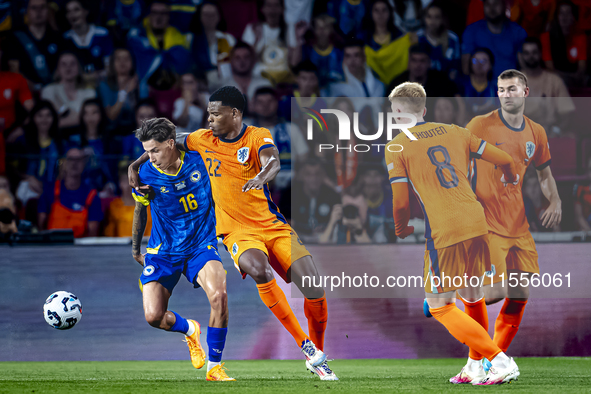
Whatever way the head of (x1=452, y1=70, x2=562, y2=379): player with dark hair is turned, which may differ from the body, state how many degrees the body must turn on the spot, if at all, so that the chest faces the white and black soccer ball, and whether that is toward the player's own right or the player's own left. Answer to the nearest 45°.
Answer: approximately 90° to the player's own right

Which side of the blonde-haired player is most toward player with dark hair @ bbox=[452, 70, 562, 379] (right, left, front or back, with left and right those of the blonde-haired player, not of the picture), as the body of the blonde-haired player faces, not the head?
right

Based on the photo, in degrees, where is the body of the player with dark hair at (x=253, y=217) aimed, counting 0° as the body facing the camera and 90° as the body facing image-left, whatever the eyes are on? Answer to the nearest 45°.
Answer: approximately 45°

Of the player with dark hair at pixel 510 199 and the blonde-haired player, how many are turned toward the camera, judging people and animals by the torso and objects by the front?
1

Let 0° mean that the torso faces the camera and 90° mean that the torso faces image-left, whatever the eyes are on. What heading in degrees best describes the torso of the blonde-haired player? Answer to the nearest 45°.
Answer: approximately 135°

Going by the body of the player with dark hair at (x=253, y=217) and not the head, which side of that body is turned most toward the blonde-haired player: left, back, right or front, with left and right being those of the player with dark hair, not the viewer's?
left

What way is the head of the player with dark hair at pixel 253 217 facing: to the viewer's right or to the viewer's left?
to the viewer's left

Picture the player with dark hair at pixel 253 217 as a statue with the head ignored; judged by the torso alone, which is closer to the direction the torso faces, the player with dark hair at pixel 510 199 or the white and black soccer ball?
the white and black soccer ball

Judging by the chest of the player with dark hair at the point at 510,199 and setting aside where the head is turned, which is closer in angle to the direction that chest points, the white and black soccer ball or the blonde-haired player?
the blonde-haired player

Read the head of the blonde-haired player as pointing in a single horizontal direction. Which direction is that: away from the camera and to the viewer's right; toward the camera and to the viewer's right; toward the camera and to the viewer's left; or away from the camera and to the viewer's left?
away from the camera and to the viewer's left
